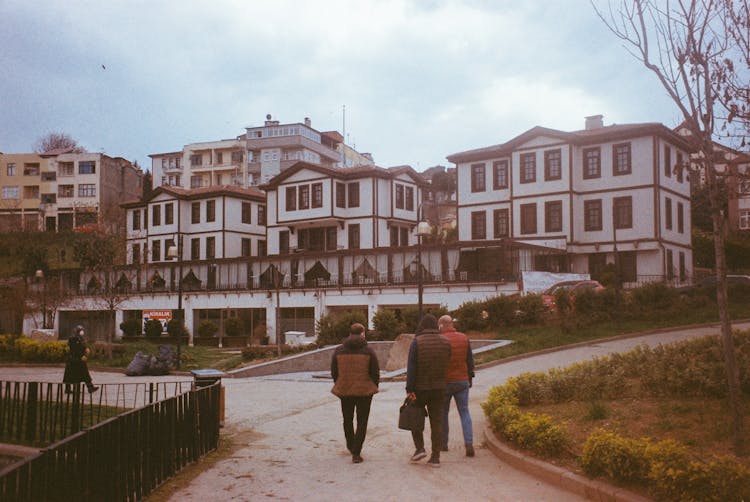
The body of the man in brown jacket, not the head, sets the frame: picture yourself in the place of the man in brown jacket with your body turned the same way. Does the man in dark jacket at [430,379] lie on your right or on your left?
on your right

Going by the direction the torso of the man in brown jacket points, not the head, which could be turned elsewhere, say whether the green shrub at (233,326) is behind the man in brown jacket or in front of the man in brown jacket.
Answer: in front

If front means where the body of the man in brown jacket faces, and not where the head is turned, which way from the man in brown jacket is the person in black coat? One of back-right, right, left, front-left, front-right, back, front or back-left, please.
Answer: front-left

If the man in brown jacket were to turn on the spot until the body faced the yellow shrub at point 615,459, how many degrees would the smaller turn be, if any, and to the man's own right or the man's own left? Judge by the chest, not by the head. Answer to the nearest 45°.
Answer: approximately 135° to the man's own right

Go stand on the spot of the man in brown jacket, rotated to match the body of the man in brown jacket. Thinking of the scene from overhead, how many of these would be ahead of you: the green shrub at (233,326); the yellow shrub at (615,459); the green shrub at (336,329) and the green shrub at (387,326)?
3

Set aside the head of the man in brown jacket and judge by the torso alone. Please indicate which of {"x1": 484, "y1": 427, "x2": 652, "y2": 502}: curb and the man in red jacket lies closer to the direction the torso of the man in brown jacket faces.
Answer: the man in red jacket

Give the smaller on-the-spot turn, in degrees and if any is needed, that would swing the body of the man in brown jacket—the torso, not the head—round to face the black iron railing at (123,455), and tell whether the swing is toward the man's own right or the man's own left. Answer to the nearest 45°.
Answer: approximately 135° to the man's own left

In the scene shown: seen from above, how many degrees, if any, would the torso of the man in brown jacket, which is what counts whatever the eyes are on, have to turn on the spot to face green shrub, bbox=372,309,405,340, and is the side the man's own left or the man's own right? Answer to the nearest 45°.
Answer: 0° — they already face it

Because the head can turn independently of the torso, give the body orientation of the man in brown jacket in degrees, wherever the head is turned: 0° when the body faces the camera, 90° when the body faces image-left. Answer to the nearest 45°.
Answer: approximately 180°

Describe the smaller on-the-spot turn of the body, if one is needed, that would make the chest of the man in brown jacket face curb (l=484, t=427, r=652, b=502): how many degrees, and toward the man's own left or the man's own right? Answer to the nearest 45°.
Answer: approximately 135° to the man's own right

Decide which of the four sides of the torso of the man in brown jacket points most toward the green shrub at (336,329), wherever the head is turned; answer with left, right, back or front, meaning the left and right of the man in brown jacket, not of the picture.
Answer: front

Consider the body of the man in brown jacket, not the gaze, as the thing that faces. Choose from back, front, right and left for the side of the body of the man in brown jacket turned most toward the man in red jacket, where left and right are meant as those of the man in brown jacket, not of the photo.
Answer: right

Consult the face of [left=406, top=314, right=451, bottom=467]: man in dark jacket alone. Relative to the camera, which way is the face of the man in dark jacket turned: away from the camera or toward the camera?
away from the camera

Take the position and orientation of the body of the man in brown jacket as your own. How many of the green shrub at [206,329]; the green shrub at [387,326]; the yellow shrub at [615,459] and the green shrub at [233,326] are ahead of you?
3

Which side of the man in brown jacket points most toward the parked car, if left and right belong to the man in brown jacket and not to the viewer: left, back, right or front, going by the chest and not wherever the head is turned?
front
